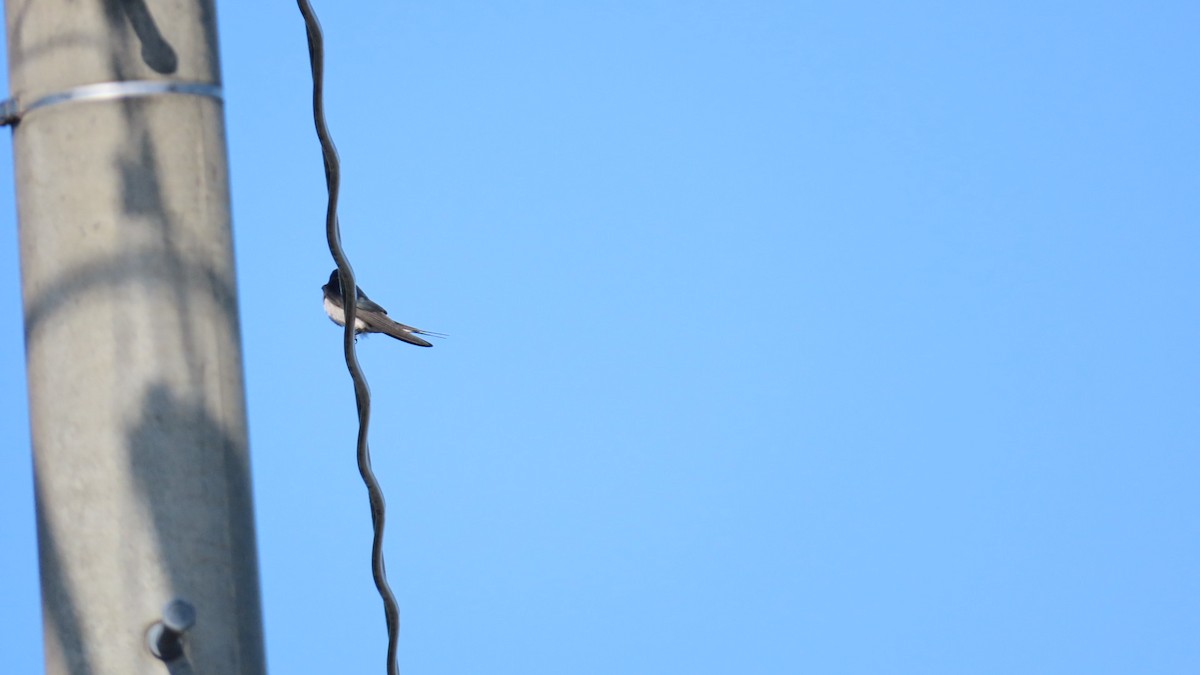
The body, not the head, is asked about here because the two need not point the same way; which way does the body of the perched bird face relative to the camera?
to the viewer's left

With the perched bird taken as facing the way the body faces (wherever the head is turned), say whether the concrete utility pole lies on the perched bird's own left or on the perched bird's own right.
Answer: on the perched bird's own left
